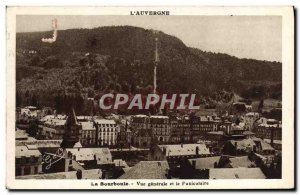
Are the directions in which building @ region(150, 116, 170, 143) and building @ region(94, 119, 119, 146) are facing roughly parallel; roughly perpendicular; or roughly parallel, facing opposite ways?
roughly parallel

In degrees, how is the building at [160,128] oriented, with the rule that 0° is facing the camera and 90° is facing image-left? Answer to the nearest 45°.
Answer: approximately 0°

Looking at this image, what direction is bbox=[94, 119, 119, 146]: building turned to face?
toward the camera

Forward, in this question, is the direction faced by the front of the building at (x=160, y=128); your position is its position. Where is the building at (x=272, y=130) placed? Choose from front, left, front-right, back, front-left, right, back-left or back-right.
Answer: left

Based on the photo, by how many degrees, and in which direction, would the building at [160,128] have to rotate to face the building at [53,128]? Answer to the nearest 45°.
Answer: approximately 90° to its right

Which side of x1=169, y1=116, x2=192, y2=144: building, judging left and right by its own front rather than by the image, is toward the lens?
front

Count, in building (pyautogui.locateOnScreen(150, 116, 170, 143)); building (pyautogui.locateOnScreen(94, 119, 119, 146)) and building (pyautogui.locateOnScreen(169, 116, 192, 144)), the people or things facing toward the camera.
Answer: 3
